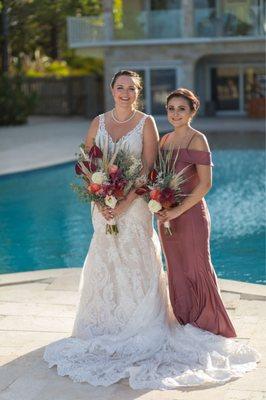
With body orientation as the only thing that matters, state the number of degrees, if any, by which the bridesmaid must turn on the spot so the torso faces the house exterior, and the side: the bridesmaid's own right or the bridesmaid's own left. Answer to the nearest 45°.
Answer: approximately 135° to the bridesmaid's own right

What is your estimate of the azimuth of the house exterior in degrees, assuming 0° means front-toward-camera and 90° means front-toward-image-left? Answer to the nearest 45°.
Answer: approximately 0°

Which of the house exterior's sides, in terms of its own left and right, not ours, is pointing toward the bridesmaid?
front

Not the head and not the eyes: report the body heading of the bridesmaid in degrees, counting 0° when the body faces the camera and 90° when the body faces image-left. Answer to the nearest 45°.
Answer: approximately 45°

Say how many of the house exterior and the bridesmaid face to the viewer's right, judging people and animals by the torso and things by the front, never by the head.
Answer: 0

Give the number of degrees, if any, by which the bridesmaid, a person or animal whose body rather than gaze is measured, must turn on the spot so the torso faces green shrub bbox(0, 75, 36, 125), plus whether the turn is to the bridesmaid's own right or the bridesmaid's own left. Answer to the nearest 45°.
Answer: approximately 135° to the bridesmaid's own right

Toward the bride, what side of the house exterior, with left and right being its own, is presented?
front

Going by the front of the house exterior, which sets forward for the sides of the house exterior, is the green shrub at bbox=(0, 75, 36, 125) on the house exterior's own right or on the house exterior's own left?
on the house exterior's own right
